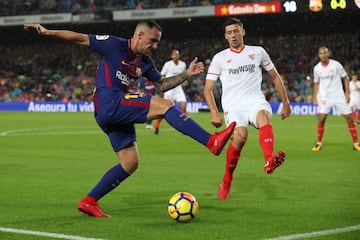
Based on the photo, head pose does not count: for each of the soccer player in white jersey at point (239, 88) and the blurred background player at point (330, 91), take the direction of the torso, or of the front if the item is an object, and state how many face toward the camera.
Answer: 2

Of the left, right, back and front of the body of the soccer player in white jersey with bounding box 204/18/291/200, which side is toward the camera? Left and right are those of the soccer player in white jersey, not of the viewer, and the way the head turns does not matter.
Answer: front

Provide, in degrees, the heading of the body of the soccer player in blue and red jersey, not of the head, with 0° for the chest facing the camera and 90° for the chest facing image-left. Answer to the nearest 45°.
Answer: approximately 315°

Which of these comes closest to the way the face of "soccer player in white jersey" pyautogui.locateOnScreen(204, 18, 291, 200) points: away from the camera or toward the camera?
toward the camera

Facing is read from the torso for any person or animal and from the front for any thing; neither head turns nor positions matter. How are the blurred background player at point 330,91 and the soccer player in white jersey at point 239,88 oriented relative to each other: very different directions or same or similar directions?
same or similar directions

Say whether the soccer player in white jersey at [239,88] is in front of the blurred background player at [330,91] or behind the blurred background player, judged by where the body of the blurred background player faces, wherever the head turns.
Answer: in front

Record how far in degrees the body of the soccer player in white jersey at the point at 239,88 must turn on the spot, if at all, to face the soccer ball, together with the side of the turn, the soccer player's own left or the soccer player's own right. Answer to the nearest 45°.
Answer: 0° — they already face it

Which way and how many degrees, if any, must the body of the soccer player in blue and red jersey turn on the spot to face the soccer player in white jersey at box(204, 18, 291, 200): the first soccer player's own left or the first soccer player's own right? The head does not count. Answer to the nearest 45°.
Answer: approximately 90° to the first soccer player's own left

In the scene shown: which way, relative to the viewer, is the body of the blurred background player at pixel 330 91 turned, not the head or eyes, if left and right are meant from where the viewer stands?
facing the viewer
